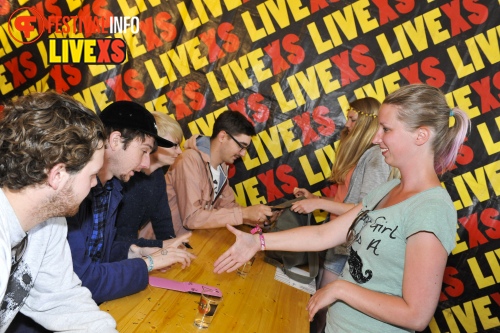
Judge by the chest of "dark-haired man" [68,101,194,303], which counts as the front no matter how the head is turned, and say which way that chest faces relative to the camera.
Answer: to the viewer's right

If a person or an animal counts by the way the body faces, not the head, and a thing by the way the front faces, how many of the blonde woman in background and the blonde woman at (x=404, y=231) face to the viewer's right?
0

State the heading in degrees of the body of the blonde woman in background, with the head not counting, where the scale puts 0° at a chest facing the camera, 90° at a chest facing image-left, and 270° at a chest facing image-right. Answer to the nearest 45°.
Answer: approximately 90°

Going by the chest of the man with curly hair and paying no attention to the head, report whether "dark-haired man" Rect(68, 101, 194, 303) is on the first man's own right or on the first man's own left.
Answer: on the first man's own left

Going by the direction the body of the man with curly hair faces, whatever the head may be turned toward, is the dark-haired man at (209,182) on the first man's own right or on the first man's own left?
on the first man's own left

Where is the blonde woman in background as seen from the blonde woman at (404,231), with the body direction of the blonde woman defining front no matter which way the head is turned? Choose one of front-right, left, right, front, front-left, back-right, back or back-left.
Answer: right

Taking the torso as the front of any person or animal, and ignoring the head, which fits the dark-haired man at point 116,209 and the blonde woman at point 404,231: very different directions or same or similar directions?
very different directions

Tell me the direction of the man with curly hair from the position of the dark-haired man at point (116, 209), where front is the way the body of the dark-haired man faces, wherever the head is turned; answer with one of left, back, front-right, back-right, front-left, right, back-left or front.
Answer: right

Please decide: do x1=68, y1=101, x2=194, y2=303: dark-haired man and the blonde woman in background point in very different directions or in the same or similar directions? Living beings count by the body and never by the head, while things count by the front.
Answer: very different directions

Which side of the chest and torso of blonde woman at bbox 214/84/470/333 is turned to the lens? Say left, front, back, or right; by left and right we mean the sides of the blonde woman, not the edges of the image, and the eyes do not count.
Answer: left

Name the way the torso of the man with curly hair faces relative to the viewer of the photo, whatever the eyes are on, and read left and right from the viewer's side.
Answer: facing to the right of the viewer

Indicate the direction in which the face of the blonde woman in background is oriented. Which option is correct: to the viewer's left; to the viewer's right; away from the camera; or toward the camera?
to the viewer's left
